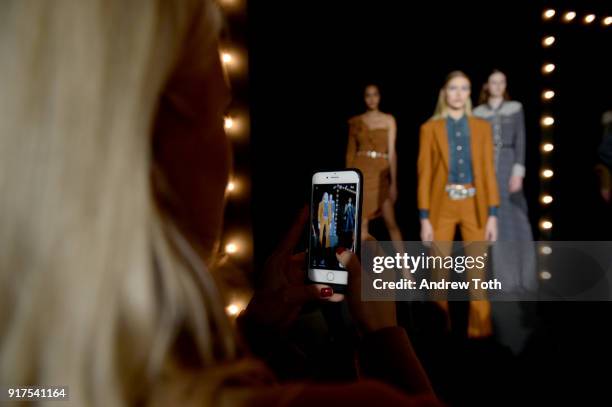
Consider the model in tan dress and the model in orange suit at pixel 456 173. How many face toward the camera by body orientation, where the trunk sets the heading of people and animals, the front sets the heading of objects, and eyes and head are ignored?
2

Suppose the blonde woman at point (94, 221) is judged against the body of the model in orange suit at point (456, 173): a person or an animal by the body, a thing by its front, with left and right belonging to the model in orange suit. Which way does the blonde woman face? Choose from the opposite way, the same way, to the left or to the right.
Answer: the opposite way

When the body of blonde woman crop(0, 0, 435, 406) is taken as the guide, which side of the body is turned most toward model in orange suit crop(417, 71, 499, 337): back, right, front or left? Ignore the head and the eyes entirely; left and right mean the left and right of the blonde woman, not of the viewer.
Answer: front

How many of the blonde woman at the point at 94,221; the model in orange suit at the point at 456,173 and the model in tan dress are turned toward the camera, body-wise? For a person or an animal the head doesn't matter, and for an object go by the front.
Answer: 2

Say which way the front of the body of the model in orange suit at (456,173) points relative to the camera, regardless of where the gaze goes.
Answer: toward the camera

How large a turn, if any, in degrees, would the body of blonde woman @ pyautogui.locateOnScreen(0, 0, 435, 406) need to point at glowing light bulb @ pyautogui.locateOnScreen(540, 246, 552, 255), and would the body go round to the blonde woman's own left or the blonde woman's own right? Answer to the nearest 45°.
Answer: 0° — they already face it

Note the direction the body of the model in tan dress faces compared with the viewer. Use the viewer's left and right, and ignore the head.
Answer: facing the viewer
